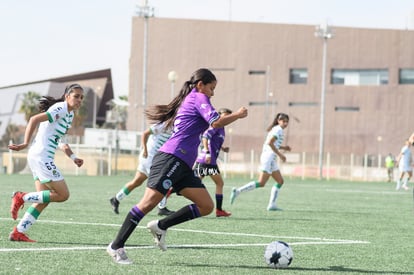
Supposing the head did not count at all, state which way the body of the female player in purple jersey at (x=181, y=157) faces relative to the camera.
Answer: to the viewer's right

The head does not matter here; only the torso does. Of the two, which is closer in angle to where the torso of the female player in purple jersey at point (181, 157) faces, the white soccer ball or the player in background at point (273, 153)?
the white soccer ball

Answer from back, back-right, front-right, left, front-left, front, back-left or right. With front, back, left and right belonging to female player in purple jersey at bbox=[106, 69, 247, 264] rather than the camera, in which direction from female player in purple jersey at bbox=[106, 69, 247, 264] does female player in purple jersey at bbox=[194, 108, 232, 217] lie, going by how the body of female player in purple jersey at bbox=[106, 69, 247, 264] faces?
left

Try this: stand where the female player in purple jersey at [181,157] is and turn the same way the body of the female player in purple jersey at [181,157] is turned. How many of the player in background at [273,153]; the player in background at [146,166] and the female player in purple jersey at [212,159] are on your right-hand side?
0

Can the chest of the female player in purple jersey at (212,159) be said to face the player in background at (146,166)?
no

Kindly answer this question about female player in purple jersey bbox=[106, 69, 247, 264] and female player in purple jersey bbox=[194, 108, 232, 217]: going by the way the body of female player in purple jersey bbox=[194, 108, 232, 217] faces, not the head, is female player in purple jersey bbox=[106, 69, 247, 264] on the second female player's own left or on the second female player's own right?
on the second female player's own right

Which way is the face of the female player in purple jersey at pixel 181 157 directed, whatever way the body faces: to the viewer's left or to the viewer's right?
to the viewer's right

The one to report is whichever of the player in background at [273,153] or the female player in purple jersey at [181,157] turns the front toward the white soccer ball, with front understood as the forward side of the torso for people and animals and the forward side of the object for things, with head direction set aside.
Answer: the female player in purple jersey

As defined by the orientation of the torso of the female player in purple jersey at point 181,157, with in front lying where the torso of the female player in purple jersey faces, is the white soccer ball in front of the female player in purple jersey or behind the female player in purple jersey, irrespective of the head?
in front

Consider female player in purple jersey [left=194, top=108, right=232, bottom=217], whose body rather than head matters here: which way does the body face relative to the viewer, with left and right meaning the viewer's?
facing the viewer and to the right of the viewer

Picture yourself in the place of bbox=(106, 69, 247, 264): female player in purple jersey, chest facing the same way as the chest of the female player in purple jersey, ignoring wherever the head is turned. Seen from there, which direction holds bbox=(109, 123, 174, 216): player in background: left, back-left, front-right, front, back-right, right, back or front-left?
left
